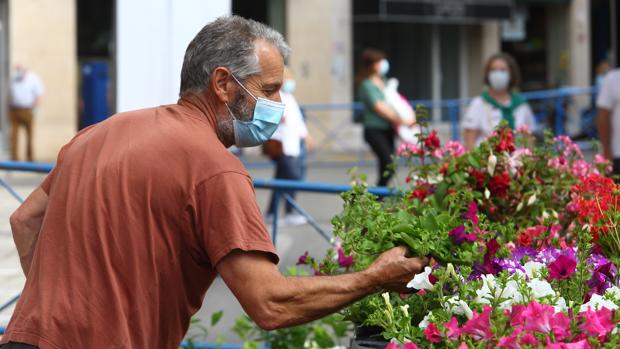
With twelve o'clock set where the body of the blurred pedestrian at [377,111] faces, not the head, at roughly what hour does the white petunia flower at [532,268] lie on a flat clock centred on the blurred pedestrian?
The white petunia flower is roughly at 3 o'clock from the blurred pedestrian.

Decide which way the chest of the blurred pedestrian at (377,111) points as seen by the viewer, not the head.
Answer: to the viewer's right

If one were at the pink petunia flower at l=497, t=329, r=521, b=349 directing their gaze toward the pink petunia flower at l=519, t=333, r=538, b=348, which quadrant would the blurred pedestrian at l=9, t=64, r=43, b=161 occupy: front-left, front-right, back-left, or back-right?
back-left

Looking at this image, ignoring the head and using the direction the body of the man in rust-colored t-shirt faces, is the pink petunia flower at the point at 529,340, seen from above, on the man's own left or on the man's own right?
on the man's own right

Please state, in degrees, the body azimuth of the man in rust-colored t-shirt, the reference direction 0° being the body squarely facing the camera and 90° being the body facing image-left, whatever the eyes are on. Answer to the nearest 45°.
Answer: approximately 225°

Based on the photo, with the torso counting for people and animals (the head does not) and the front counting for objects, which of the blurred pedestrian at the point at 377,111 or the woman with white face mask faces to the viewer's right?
the blurred pedestrian

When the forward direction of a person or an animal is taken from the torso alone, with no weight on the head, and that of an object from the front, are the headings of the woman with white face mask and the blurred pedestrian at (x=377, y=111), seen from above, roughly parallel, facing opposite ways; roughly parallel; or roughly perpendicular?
roughly perpendicular

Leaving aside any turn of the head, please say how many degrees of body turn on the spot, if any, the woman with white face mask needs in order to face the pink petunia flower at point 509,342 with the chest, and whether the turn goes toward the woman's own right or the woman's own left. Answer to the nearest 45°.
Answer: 0° — they already face it

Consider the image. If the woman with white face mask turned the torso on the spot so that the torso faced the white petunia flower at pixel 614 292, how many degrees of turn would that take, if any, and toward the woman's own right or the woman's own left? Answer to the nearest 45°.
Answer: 0° — they already face it

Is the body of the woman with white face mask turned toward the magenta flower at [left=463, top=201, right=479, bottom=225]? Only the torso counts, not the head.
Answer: yes

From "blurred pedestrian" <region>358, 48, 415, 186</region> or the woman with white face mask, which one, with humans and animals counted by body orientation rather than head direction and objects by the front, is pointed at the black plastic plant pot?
the woman with white face mask
